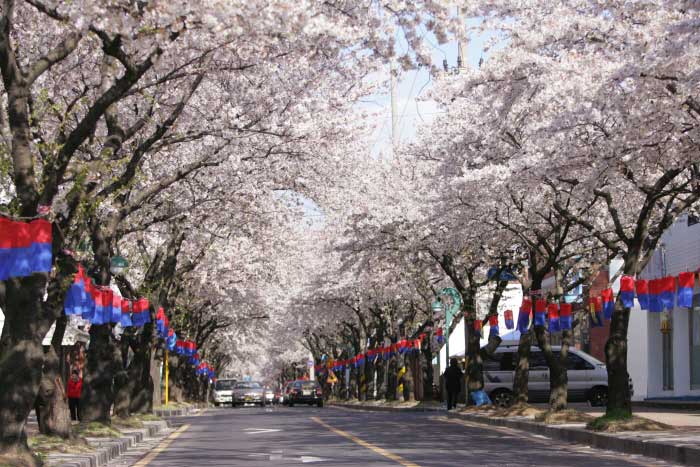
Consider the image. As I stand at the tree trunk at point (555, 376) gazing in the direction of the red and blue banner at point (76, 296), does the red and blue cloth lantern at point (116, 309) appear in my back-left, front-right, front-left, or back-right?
front-right

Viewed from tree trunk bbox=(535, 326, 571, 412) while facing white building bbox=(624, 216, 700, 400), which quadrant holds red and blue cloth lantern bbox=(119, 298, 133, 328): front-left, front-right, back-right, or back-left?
back-left

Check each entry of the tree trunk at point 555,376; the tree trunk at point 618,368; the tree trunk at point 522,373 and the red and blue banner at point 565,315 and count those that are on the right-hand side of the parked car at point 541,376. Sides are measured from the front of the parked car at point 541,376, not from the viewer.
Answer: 4

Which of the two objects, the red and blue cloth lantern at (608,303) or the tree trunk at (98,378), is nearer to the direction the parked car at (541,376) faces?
the red and blue cloth lantern
